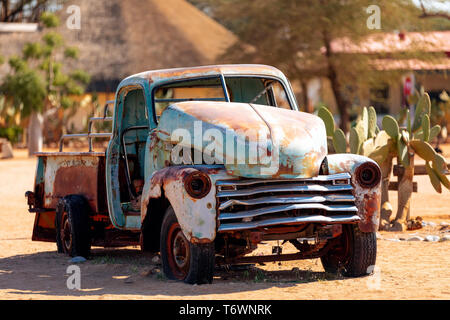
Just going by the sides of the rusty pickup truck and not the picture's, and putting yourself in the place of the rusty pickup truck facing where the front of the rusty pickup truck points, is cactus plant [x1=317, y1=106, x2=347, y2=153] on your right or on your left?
on your left

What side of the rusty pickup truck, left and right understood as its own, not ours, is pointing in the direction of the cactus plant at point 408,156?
left

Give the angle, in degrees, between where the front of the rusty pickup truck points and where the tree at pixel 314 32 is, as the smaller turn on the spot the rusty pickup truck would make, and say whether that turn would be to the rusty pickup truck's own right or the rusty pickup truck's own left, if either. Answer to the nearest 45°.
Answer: approximately 135° to the rusty pickup truck's own left

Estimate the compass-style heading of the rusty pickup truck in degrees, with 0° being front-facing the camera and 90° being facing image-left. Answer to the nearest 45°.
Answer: approximately 315°

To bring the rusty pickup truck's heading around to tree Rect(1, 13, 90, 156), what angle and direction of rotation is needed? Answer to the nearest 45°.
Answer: approximately 135° to its left
